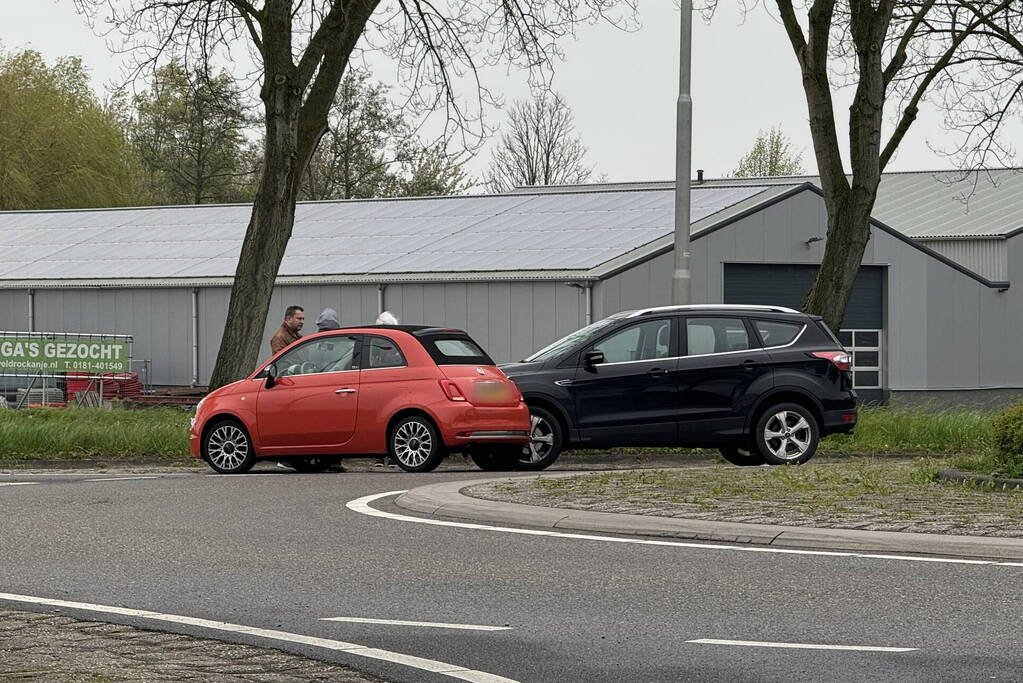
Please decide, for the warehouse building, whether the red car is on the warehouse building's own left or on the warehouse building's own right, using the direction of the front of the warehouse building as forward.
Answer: on the warehouse building's own right

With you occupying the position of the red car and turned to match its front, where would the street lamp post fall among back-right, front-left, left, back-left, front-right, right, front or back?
right

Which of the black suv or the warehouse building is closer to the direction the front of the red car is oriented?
the warehouse building

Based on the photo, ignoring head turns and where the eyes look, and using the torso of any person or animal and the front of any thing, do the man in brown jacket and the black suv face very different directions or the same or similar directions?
very different directions

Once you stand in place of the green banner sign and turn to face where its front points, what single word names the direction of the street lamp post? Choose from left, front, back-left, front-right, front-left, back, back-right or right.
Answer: front-left

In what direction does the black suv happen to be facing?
to the viewer's left

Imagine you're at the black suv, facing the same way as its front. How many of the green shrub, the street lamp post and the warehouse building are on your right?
2

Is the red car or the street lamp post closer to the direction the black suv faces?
the red car

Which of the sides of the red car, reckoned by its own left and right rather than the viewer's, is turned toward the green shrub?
back

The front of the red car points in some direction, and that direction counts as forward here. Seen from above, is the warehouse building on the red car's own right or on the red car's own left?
on the red car's own right

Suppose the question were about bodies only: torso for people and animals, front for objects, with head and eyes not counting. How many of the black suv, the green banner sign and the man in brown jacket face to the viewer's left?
1
